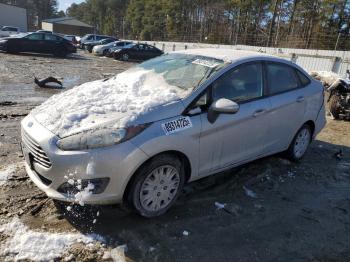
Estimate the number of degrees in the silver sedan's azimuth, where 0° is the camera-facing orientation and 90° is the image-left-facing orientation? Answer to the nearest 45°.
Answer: approximately 45°

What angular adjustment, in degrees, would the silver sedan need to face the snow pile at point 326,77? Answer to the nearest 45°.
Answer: approximately 180°

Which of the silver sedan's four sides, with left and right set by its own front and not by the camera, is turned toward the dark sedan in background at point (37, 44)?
right

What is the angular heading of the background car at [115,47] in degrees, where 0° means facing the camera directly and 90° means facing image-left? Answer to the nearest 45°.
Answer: approximately 45°

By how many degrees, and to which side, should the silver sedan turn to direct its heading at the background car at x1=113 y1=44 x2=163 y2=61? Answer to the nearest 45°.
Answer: approximately 135° to its right

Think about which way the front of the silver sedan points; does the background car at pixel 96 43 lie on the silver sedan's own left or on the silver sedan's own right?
on the silver sedan's own right

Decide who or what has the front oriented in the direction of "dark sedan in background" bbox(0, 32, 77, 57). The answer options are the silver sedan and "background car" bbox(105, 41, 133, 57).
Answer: the background car

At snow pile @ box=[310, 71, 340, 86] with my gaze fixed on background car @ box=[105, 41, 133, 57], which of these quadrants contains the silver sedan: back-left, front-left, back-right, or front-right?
back-left

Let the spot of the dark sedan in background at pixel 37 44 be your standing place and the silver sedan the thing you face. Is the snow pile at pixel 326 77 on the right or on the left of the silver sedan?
left

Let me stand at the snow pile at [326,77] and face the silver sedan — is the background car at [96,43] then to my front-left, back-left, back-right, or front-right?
back-right

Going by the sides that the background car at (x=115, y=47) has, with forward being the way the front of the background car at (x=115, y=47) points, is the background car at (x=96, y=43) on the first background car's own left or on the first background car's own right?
on the first background car's own right
